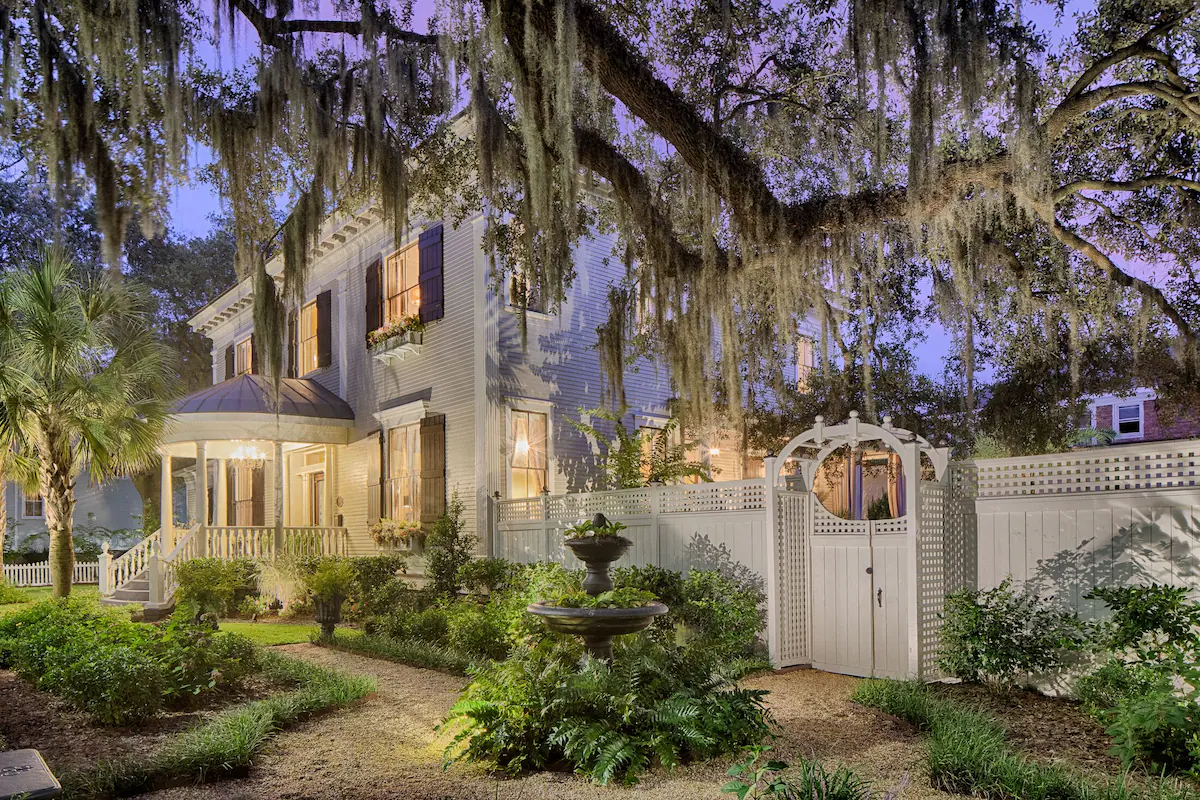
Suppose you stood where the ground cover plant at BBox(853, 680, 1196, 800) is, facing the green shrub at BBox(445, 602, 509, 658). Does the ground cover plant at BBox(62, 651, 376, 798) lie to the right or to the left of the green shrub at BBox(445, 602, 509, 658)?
left

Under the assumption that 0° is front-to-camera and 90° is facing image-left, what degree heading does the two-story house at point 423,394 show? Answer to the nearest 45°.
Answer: approximately 45°

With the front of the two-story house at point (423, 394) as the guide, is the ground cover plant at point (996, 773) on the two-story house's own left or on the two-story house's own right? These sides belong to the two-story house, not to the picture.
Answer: on the two-story house's own left

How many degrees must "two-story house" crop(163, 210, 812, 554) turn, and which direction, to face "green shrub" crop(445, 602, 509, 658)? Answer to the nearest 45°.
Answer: approximately 45° to its left

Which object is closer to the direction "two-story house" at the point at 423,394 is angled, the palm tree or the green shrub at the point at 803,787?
the palm tree

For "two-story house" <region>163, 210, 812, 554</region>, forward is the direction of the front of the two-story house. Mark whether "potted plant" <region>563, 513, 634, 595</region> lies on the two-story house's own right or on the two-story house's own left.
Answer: on the two-story house's own left

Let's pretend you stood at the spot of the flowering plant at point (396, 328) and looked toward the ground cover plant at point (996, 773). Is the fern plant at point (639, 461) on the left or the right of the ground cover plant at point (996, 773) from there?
left

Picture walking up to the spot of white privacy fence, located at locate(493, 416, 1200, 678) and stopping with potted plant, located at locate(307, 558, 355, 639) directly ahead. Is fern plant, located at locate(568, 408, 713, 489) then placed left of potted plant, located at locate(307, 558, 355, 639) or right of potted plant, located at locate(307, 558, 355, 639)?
right
